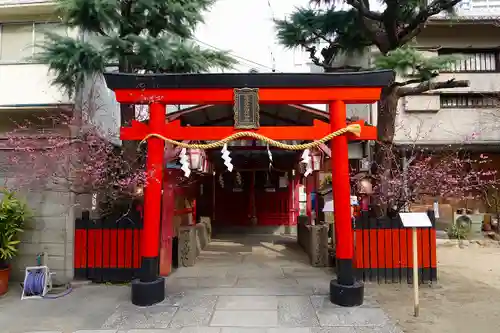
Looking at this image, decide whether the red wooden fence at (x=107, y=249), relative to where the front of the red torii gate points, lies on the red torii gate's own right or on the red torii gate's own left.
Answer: on the red torii gate's own right

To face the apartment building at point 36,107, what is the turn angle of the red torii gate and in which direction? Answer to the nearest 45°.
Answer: approximately 135° to its right

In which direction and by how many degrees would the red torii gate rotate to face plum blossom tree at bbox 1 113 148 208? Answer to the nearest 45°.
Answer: approximately 90° to its right

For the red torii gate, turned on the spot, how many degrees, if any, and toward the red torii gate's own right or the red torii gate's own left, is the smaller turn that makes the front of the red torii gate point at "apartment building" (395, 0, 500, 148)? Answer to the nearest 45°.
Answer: approximately 135° to the red torii gate's own left

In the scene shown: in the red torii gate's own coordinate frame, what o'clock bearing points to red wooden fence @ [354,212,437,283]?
The red wooden fence is roughly at 8 o'clock from the red torii gate.

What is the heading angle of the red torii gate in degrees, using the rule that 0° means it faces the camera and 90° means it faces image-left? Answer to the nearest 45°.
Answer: approximately 0°

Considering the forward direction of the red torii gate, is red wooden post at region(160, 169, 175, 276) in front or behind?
behind

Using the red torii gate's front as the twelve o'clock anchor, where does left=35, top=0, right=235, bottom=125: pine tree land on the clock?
The pine tree is roughly at 4 o'clock from the red torii gate.
